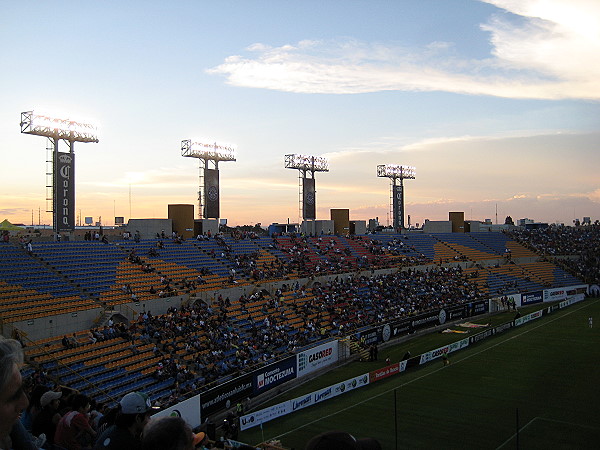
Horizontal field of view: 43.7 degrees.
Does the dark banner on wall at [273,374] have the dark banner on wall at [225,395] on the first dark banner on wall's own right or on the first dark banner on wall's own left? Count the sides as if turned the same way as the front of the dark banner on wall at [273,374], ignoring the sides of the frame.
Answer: on the first dark banner on wall's own right

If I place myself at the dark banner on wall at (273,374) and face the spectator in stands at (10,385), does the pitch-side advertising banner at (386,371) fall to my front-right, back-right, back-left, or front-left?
back-left

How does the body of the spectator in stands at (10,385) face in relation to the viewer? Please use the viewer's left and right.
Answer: facing to the right of the viewer

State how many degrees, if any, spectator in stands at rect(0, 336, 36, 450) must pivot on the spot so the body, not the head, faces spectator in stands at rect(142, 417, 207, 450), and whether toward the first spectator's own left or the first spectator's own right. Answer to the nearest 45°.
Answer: approximately 45° to the first spectator's own right

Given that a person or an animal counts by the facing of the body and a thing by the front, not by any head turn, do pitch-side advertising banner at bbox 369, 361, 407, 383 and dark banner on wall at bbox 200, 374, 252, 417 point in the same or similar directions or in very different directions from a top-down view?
same or similar directions

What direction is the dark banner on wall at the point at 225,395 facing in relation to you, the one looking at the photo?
facing the viewer and to the right of the viewer

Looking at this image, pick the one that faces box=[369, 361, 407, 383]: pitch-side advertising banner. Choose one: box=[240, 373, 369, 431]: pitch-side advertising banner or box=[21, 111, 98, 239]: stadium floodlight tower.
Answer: the stadium floodlight tower

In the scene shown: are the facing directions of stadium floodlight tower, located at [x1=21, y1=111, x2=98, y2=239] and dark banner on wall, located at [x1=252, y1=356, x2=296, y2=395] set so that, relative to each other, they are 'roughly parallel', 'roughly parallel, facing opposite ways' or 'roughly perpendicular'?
roughly parallel

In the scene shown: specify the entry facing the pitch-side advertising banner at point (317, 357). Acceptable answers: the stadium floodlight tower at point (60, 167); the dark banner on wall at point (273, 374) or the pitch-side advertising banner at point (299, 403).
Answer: the stadium floodlight tower

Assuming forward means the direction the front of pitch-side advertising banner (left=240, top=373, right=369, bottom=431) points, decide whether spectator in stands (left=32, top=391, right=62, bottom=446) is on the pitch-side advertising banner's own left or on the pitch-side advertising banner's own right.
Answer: on the pitch-side advertising banner's own right

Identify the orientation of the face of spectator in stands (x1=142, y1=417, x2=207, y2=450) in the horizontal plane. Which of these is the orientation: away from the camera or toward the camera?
away from the camera

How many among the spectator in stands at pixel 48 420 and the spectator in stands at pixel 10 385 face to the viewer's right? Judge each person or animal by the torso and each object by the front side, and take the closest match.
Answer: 2

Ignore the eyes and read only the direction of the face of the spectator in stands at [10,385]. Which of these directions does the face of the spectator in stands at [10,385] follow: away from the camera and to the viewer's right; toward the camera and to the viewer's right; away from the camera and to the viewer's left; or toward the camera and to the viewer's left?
away from the camera and to the viewer's right
